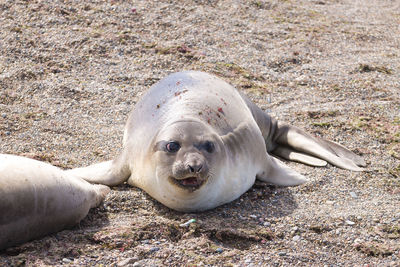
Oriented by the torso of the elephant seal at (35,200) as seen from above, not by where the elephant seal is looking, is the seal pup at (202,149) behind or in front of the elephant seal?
behind

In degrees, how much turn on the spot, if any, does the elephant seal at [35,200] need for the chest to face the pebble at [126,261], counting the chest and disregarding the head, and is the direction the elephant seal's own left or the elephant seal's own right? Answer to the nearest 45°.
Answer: approximately 135° to the elephant seal's own left

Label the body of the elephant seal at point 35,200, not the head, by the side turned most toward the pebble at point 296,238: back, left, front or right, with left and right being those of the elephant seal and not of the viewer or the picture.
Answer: back

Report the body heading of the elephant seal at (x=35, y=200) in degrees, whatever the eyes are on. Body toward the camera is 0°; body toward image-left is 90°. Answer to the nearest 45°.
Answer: approximately 90°

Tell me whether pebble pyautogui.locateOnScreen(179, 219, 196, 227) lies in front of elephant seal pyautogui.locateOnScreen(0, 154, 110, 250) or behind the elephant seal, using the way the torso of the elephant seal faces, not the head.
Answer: behind

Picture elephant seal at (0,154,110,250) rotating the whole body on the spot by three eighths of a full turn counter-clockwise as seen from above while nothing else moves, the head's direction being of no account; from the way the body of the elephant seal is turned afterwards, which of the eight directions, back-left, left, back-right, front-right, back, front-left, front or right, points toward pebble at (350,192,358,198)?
front-left

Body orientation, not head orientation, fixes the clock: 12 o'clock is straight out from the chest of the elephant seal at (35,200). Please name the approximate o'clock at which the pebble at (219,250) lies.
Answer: The pebble is roughly at 7 o'clock from the elephant seal.
